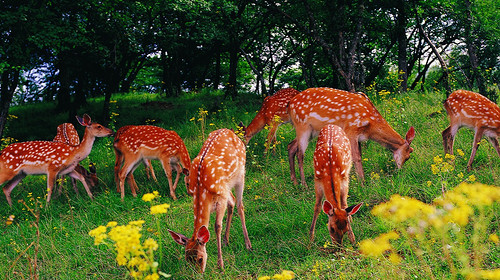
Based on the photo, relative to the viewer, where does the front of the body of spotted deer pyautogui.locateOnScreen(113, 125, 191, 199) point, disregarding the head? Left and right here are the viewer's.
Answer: facing to the right of the viewer

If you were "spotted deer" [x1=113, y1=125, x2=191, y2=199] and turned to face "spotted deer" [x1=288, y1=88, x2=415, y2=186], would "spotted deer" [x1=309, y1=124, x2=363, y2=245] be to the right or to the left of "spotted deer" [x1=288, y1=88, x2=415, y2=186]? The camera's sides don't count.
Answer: right

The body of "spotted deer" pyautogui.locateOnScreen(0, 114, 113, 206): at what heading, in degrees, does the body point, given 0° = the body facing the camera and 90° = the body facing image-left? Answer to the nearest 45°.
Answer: approximately 270°

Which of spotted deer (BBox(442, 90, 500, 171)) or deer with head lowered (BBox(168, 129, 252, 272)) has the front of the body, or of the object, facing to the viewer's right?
the spotted deer

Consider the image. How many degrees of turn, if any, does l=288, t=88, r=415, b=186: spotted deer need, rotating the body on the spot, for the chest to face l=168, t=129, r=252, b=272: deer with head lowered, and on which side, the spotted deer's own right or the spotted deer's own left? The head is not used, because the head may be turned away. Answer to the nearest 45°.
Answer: approximately 135° to the spotted deer's own right

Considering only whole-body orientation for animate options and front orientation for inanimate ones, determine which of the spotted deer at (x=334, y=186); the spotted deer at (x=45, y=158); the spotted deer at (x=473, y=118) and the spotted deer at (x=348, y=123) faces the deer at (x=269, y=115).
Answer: the spotted deer at (x=45, y=158)

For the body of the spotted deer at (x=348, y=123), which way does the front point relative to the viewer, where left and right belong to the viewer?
facing to the right of the viewer

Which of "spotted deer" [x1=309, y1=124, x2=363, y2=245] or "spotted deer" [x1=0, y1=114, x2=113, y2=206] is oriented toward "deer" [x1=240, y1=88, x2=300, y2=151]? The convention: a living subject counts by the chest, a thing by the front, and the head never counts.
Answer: "spotted deer" [x1=0, y1=114, x2=113, y2=206]

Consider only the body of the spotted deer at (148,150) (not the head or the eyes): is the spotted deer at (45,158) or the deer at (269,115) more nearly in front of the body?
the deer

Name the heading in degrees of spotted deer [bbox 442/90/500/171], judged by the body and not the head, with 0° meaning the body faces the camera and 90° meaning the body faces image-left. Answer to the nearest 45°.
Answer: approximately 270°

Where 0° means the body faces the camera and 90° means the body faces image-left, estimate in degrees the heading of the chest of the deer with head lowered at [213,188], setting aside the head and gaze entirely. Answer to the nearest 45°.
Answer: approximately 45°

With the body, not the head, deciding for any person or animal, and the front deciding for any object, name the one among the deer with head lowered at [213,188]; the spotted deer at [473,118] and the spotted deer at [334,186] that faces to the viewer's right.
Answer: the spotted deer at [473,118]
